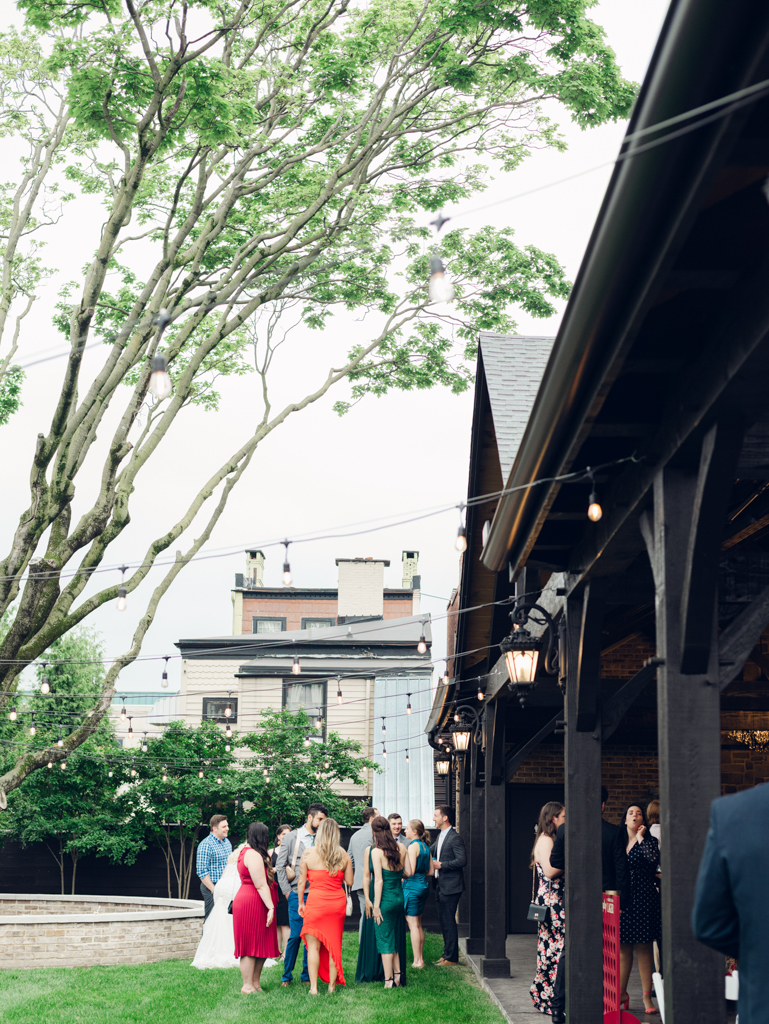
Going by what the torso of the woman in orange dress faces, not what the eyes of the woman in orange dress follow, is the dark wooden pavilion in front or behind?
behind

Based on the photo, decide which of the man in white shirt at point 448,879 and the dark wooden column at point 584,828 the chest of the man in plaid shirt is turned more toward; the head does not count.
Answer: the dark wooden column

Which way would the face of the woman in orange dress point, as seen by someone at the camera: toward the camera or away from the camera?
away from the camera

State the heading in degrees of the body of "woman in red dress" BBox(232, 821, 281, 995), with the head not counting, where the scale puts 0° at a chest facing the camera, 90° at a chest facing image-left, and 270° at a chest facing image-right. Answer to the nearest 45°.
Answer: approximately 225°

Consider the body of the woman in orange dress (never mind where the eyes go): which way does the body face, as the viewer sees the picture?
away from the camera
